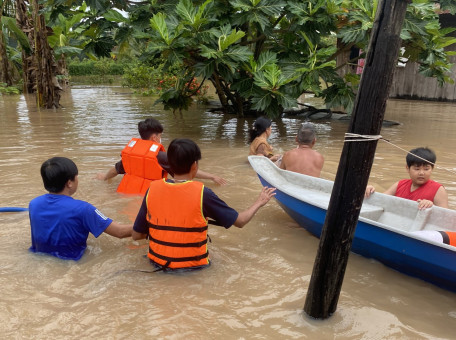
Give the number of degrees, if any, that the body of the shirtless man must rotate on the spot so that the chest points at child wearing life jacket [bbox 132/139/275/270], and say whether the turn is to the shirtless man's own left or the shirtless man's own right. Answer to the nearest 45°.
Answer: approximately 180°

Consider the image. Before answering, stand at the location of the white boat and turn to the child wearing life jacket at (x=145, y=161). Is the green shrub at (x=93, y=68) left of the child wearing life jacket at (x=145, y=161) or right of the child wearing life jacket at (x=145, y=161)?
right

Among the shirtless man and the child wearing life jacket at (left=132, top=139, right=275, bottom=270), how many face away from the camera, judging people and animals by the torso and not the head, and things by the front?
2

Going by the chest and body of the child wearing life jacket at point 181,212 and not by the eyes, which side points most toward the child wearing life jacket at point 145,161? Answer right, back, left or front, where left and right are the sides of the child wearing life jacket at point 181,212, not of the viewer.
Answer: front

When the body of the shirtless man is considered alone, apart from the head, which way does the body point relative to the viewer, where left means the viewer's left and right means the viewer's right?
facing away from the viewer

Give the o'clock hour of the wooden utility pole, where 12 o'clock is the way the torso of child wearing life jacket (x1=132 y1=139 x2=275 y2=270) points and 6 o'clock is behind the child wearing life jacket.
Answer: The wooden utility pole is roughly at 4 o'clock from the child wearing life jacket.

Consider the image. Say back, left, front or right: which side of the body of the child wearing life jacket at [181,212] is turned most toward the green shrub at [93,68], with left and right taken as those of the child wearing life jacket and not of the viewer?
front

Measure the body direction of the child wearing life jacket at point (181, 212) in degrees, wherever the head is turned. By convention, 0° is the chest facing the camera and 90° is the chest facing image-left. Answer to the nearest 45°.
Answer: approximately 180°

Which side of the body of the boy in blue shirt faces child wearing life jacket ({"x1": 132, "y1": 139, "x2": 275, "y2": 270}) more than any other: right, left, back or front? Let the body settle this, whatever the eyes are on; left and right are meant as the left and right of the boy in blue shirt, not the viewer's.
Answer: right

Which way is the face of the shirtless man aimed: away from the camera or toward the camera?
away from the camera

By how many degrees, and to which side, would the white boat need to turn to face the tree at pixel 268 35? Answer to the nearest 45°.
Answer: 0° — it already faces it

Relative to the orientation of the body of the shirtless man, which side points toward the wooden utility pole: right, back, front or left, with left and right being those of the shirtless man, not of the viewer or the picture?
back

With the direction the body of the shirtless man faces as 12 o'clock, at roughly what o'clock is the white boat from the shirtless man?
The white boat is roughly at 5 o'clock from the shirtless man.

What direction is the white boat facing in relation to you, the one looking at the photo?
facing away from the viewer and to the left of the viewer

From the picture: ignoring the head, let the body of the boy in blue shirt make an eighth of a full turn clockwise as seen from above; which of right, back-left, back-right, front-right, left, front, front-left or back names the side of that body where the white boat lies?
front

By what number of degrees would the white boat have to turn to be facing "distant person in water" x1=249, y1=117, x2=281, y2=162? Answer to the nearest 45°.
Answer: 0° — it already faces them
